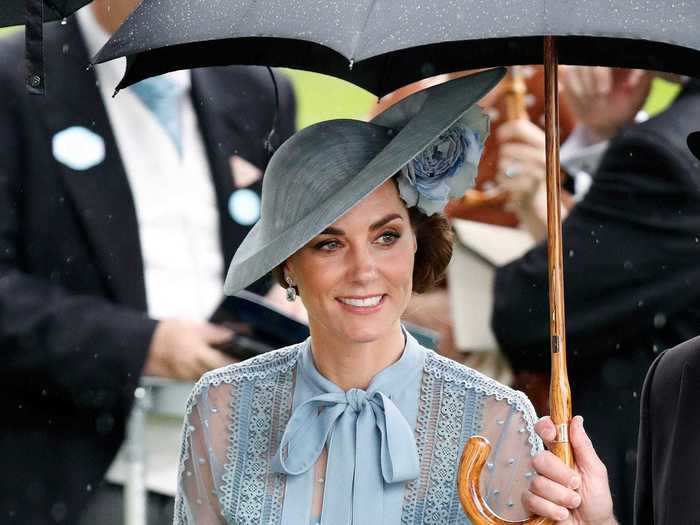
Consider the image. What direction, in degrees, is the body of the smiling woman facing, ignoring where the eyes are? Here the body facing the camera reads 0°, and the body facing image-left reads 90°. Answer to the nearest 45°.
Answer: approximately 0°

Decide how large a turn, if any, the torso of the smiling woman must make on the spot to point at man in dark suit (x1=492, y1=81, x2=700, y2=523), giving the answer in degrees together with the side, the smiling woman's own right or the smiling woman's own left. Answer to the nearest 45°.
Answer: approximately 135° to the smiling woman's own left

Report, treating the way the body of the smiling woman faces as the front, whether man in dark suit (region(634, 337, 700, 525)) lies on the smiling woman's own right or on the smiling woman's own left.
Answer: on the smiling woman's own left

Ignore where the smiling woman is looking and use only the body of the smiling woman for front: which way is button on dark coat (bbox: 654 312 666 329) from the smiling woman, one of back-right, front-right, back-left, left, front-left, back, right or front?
back-left

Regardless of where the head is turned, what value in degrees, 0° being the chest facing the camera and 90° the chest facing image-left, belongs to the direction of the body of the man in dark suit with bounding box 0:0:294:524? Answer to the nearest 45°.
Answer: approximately 315°

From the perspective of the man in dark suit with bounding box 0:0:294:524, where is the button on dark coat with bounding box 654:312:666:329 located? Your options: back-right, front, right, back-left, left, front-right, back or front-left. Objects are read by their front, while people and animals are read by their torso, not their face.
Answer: front-left

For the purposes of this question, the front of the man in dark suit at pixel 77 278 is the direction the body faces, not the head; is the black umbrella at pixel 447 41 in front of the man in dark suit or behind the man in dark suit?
in front

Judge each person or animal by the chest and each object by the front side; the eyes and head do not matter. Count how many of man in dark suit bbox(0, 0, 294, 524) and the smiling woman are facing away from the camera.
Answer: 0
